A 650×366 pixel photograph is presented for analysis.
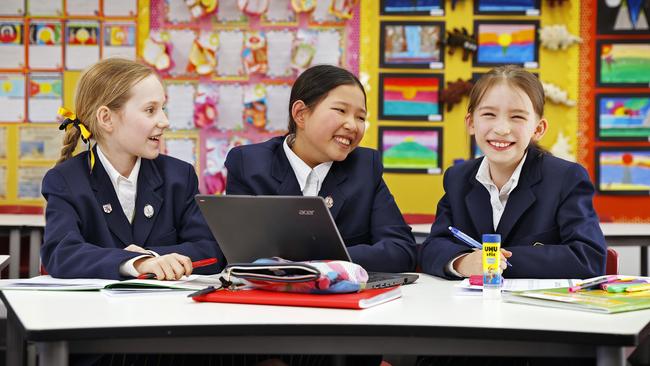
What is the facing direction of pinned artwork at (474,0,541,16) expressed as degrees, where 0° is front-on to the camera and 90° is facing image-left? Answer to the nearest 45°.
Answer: approximately 0°

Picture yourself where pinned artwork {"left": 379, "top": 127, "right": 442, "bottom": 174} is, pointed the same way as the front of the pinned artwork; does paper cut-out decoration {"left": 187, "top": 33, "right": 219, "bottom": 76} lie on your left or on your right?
on your right

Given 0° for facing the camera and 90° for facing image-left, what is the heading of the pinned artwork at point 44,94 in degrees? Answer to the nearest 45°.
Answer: approximately 0°

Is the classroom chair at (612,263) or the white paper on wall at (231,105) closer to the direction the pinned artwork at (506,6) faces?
the classroom chair

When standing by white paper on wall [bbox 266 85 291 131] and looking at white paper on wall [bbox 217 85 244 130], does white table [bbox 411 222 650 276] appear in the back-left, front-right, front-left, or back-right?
back-left

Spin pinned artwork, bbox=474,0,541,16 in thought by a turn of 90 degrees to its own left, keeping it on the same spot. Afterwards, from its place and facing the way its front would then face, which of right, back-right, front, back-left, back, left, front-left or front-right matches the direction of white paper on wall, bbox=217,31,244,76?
back

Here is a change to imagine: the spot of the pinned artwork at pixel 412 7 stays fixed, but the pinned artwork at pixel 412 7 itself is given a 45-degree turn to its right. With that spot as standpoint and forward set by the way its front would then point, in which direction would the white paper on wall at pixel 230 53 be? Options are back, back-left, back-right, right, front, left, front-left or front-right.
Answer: front-right

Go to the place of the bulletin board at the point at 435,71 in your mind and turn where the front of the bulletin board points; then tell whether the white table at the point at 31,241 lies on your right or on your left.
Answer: on your right

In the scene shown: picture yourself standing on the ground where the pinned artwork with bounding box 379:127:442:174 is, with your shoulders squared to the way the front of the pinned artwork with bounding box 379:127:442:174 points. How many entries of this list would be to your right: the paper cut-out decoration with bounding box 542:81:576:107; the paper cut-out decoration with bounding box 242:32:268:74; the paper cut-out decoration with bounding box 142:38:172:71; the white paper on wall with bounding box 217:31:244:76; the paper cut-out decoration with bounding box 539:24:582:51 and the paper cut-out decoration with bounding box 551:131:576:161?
3

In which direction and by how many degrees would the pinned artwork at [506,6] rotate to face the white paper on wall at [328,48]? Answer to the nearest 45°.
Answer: approximately 90° to its right
